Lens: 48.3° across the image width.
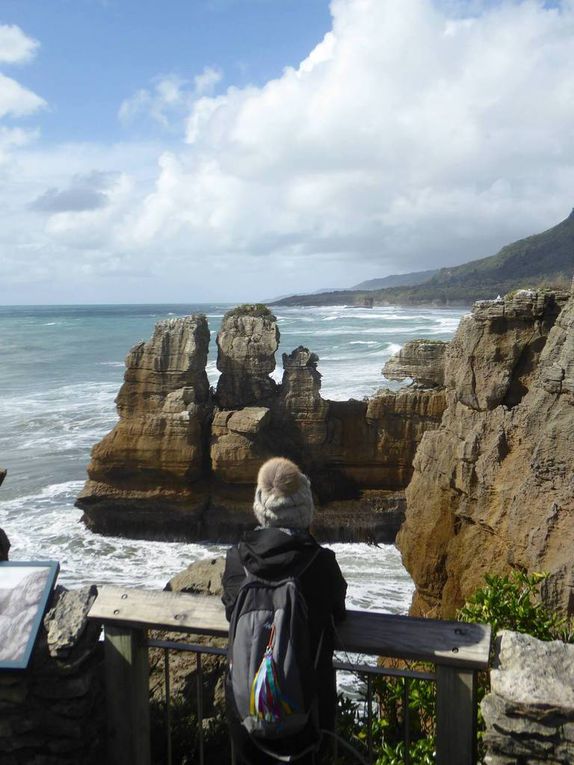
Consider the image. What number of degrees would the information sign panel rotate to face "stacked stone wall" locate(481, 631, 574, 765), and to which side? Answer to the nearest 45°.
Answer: approximately 45° to its left

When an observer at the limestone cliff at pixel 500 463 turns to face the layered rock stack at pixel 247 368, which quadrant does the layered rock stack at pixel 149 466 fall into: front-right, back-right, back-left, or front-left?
front-left

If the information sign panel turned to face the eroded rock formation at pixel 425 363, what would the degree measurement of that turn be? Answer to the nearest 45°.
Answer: approximately 135° to its left

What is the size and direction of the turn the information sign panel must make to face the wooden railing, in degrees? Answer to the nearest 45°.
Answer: approximately 45° to its left

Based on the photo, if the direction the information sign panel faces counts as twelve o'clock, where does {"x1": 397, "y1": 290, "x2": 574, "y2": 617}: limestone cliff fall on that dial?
The limestone cliff is roughly at 8 o'clock from the information sign panel.

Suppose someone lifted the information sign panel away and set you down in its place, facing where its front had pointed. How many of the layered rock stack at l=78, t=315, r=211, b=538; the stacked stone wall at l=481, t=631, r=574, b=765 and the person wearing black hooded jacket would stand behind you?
1

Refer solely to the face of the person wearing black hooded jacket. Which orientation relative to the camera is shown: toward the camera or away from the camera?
away from the camera

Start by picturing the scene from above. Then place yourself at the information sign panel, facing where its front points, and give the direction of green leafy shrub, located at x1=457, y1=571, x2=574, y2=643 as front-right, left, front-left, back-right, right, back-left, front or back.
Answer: left

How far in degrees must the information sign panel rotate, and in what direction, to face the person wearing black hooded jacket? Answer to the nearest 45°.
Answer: approximately 45° to its left

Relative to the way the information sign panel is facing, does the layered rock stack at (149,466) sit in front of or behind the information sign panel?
behind

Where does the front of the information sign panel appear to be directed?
toward the camera

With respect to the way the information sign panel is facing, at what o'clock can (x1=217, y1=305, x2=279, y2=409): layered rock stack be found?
The layered rock stack is roughly at 7 o'clock from the information sign panel.

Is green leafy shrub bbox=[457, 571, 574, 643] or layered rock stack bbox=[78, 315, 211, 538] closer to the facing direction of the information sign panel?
the green leafy shrub

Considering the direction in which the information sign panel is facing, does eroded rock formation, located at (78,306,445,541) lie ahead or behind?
behind
